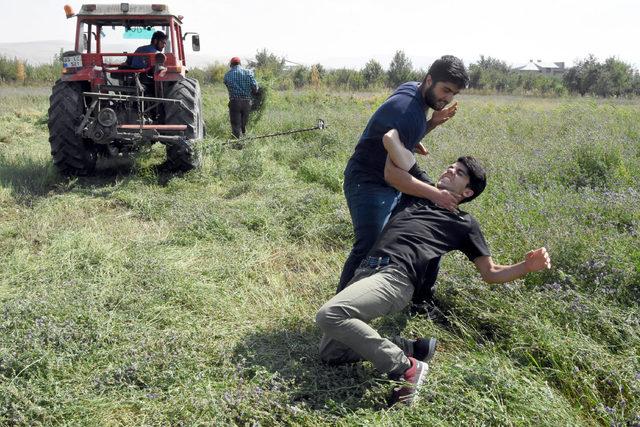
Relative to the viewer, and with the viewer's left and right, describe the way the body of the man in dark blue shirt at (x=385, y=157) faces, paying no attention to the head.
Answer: facing to the right of the viewer

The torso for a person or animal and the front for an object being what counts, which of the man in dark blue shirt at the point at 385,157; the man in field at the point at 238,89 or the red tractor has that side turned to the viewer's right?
the man in dark blue shirt

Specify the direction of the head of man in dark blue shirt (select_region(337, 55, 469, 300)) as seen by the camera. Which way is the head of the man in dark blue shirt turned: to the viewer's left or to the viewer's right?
to the viewer's right

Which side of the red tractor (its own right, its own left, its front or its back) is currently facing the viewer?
back

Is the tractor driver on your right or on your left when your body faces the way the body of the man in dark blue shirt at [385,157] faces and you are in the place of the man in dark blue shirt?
on your left
